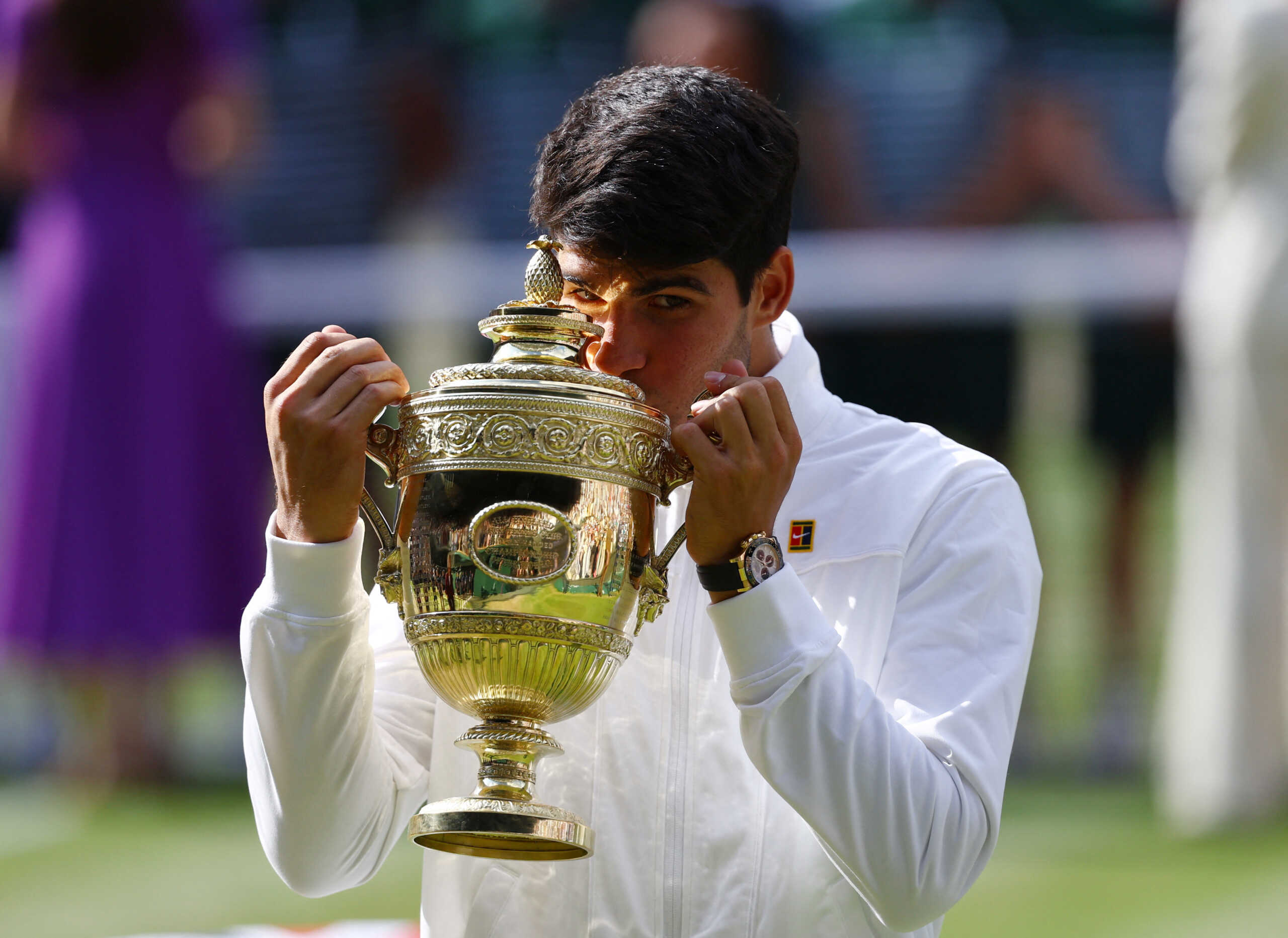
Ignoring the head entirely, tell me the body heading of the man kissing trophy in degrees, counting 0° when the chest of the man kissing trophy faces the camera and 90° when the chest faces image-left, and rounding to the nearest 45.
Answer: approximately 45°

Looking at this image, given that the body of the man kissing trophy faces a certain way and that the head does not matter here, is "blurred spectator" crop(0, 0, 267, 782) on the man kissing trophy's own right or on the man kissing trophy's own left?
on the man kissing trophy's own right

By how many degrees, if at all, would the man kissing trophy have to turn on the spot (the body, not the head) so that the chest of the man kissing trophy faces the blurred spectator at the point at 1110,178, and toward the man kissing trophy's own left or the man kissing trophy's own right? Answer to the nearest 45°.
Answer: approximately 135° to the man kissing trophy's own right

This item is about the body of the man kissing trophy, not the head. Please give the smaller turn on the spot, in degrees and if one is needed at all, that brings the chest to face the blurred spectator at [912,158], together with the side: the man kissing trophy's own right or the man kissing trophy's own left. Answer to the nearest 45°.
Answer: approximately 135° to the man kissing trophy's own right
